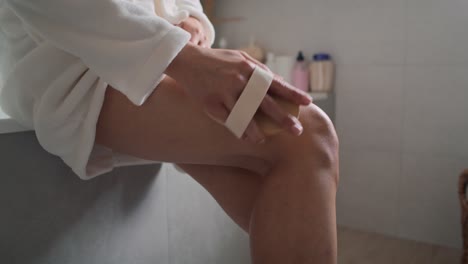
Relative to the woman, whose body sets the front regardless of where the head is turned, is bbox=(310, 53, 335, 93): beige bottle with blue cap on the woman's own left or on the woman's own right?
on the woman's own left

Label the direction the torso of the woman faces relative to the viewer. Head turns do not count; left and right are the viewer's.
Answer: facing to the right of the viewer

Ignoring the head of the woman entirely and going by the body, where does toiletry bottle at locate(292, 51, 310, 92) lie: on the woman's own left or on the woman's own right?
on the woman's own left

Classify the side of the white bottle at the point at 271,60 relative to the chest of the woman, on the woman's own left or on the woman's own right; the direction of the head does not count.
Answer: on the woman's own left
